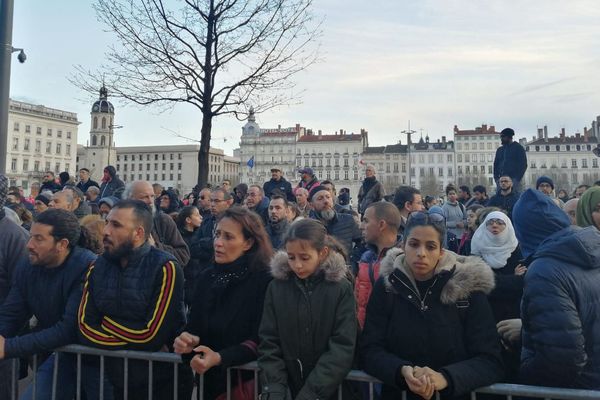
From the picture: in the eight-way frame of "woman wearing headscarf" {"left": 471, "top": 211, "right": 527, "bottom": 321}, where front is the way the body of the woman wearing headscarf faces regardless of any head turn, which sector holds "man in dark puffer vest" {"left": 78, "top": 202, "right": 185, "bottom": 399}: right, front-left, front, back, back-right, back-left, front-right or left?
front-right

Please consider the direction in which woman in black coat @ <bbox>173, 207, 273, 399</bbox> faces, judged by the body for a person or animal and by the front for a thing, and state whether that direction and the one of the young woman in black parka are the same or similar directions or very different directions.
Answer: same or similar directions

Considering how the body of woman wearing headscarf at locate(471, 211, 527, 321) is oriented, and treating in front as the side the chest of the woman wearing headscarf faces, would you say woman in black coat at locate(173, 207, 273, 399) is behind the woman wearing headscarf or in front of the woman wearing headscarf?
in front

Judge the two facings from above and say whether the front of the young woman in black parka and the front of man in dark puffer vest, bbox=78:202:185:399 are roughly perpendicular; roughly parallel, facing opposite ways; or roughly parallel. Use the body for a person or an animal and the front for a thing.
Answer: roughly parallel

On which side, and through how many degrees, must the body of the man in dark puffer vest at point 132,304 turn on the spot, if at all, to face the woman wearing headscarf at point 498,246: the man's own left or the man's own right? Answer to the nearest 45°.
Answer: approximately 135° to the man's own left

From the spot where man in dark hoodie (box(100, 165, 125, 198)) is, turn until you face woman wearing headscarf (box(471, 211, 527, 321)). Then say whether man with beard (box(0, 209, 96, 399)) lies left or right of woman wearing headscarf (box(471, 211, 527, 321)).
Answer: right

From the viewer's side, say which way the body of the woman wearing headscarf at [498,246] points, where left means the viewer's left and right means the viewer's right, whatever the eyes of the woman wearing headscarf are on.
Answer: facing the viewer

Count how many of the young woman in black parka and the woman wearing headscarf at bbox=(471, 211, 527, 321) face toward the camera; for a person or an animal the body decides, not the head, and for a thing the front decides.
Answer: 2

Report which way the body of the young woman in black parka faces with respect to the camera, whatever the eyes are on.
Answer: toward the camera

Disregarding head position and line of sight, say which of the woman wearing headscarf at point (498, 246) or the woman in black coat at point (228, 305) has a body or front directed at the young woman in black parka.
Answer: the woman wearing headscarf

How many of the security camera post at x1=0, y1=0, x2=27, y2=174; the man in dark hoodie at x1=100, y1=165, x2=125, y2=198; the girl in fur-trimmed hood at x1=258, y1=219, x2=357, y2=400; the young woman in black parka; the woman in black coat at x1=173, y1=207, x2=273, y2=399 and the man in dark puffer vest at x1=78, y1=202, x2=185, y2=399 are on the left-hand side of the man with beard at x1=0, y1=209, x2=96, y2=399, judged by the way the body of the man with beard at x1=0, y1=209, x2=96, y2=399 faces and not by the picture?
4

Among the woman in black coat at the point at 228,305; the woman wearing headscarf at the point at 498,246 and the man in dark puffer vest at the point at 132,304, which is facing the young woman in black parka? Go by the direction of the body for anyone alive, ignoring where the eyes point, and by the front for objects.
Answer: the woman wearing headscarf

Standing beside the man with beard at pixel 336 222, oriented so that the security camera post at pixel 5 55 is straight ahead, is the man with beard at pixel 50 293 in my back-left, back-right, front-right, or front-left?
front-left
